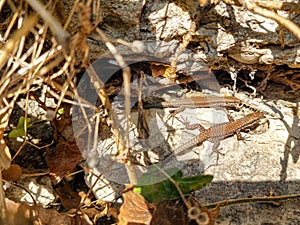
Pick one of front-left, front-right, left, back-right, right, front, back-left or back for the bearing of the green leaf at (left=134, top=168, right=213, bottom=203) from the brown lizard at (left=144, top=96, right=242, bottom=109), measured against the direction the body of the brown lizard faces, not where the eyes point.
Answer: right

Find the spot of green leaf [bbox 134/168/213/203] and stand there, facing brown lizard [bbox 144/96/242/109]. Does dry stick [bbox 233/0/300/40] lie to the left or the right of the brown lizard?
right

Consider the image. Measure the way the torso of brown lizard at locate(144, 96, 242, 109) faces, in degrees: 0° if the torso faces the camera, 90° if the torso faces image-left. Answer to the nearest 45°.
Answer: approximately 270°

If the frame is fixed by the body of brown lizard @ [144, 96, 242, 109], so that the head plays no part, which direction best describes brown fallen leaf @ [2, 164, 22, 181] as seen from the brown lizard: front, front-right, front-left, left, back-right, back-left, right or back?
back-right
